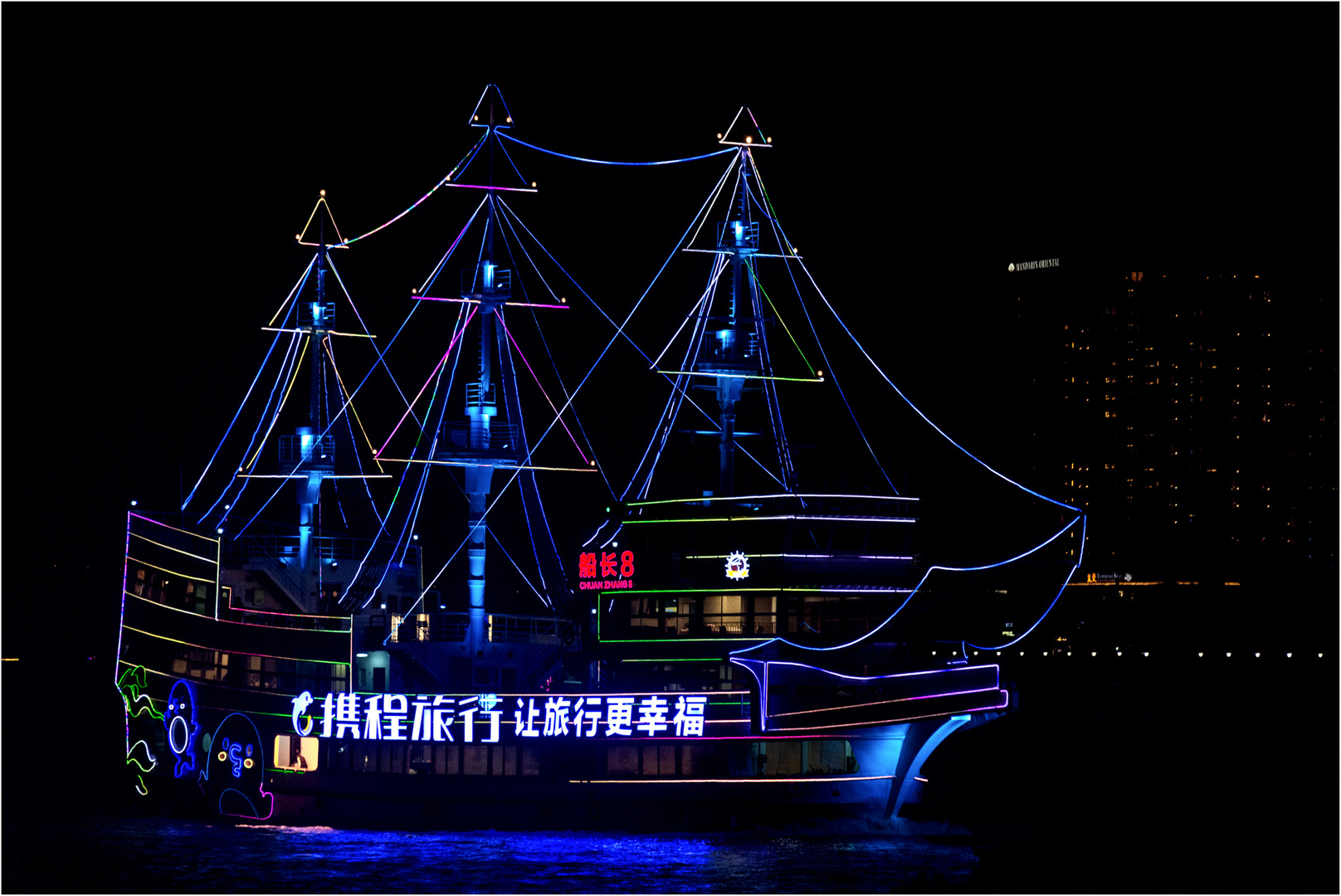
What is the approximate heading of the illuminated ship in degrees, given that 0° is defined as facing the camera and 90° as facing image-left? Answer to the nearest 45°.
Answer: approximately 270°
